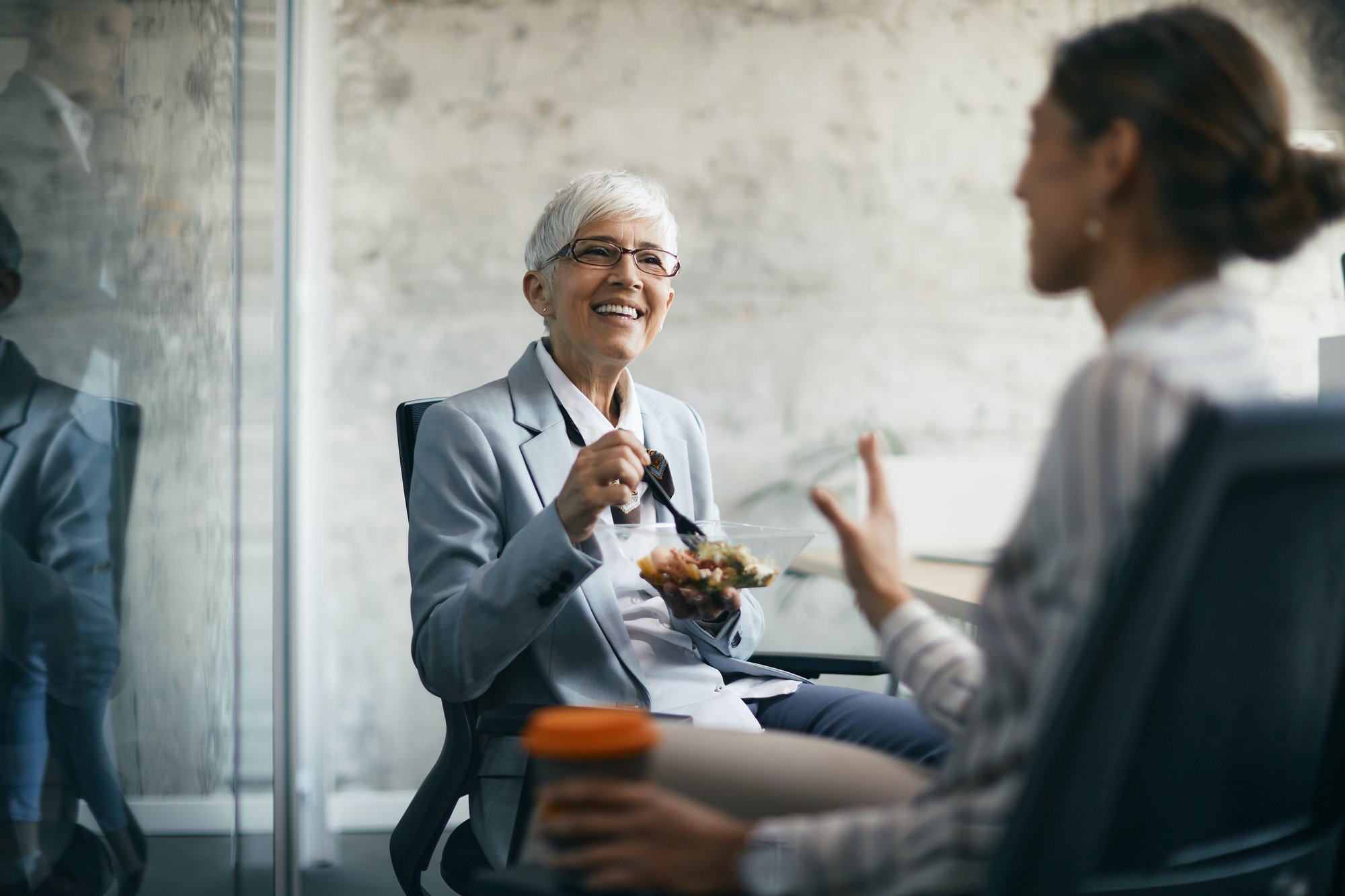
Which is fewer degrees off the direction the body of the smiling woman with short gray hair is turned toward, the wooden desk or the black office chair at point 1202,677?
the black office chair

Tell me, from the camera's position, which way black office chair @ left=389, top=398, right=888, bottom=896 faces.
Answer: facing the viewer and to the right of the viewer

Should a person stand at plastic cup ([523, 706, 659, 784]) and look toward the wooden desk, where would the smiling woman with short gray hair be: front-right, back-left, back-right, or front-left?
front-left

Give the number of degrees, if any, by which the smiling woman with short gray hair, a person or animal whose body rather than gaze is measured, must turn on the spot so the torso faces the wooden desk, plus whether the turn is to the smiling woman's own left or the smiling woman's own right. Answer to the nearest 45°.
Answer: approximately 90° to the smiling woman's own left

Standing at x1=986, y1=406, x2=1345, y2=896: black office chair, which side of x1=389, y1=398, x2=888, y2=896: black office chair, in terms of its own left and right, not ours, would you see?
front

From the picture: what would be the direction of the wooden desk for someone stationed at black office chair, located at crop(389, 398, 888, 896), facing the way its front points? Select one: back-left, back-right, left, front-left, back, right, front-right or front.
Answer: left

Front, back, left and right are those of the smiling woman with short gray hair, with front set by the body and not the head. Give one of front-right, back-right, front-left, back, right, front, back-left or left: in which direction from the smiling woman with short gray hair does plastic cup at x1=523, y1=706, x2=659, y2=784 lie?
front-right

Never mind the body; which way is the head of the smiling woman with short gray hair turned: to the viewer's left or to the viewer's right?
to the viewer's right
